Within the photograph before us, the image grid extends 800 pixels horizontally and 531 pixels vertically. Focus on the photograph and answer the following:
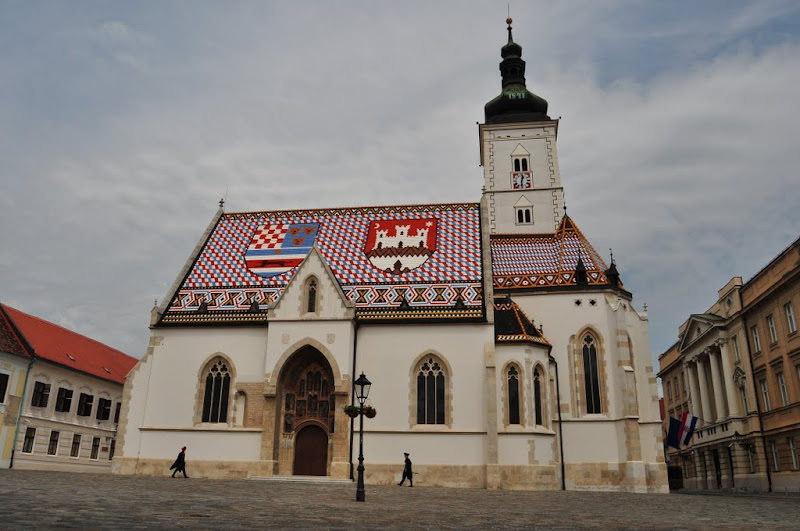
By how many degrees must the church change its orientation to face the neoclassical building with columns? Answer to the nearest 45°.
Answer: approximately 90° to its left

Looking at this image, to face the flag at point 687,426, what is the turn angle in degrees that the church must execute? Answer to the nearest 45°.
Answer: approximately 135° to its left

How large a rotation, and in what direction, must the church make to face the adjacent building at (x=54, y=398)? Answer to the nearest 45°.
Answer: approximately 135° to its right

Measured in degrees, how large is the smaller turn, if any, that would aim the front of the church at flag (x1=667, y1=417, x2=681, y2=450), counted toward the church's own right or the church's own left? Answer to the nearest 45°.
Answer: approximately 135° to the church's own left

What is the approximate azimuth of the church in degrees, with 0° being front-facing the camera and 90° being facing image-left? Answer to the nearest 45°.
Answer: approximately 0°
